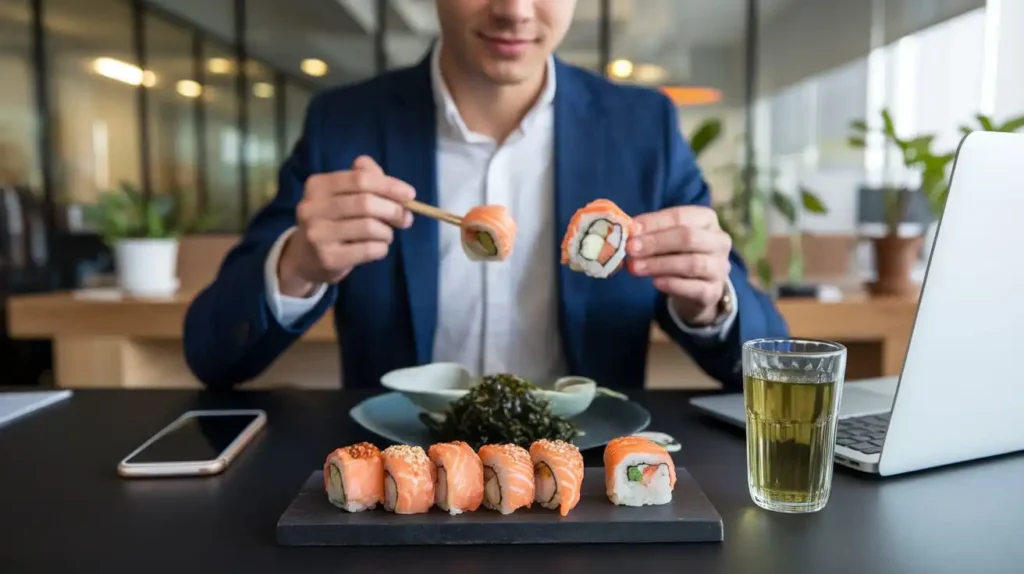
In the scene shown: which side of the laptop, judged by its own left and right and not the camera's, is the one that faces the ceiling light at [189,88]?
front

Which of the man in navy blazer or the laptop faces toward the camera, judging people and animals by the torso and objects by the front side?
the man in navy blazer

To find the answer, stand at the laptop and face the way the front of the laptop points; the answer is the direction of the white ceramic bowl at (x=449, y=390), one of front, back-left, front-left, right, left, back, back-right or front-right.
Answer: front-left

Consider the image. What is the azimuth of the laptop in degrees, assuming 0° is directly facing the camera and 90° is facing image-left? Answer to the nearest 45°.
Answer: approximately 135°

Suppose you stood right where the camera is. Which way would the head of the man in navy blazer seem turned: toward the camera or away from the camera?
toward the camera

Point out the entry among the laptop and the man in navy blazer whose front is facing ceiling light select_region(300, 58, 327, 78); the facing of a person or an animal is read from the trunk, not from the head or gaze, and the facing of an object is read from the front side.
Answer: the laptop

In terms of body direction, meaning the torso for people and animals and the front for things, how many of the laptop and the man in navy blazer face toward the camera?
1

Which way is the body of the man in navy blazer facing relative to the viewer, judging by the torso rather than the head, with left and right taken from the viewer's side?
facing the viewer

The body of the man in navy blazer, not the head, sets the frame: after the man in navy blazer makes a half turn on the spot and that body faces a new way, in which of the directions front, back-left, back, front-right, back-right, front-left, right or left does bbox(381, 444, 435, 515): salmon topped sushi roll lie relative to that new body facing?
back

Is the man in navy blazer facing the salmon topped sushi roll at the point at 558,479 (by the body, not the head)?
yes

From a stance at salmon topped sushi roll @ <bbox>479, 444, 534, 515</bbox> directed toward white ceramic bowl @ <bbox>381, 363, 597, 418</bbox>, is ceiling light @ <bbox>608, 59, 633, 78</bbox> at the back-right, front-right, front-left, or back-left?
front-right

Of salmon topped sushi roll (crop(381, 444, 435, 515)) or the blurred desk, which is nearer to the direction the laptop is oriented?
the blurred desk

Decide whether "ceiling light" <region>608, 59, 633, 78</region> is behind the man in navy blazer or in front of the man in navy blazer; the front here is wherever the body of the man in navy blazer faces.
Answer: behind

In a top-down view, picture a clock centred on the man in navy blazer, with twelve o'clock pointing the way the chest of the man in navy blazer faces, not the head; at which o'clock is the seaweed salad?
The seaweed salad is roughly at 12 o'clock from the man in navy blazer.

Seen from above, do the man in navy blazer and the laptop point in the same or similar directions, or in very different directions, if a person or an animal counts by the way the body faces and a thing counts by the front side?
very different directions

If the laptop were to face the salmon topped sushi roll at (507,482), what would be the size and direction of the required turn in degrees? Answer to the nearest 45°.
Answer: approximately 90° to its left

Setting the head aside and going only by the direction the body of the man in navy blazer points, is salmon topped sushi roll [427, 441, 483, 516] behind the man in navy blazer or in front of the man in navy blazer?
in front
